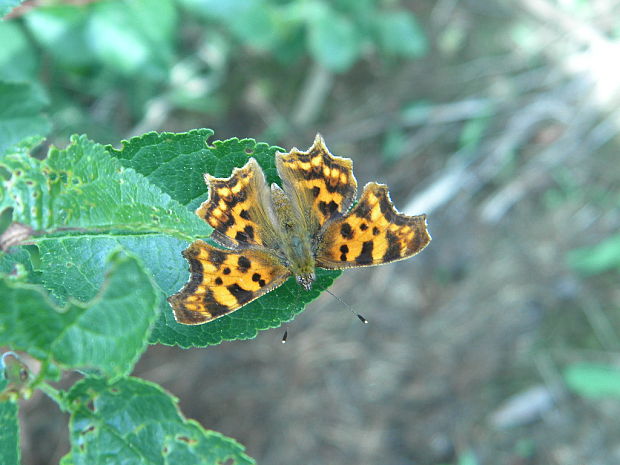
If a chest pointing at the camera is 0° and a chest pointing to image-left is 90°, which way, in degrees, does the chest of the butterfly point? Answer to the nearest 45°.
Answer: approximately 0°

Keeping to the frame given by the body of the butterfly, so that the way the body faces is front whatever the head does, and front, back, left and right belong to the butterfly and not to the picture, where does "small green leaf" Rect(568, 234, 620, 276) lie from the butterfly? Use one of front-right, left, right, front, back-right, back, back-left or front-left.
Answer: back-left
